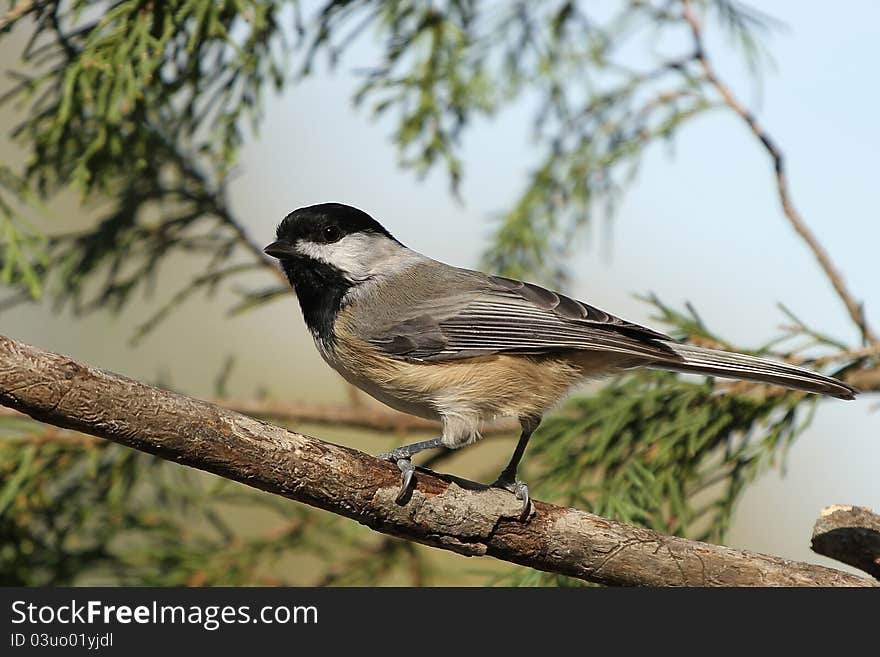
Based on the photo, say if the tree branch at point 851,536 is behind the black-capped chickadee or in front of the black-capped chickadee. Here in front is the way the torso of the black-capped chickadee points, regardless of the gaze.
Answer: behind

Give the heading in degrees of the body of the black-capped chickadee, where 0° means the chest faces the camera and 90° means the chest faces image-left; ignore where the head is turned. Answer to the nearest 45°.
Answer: approximately 90°
